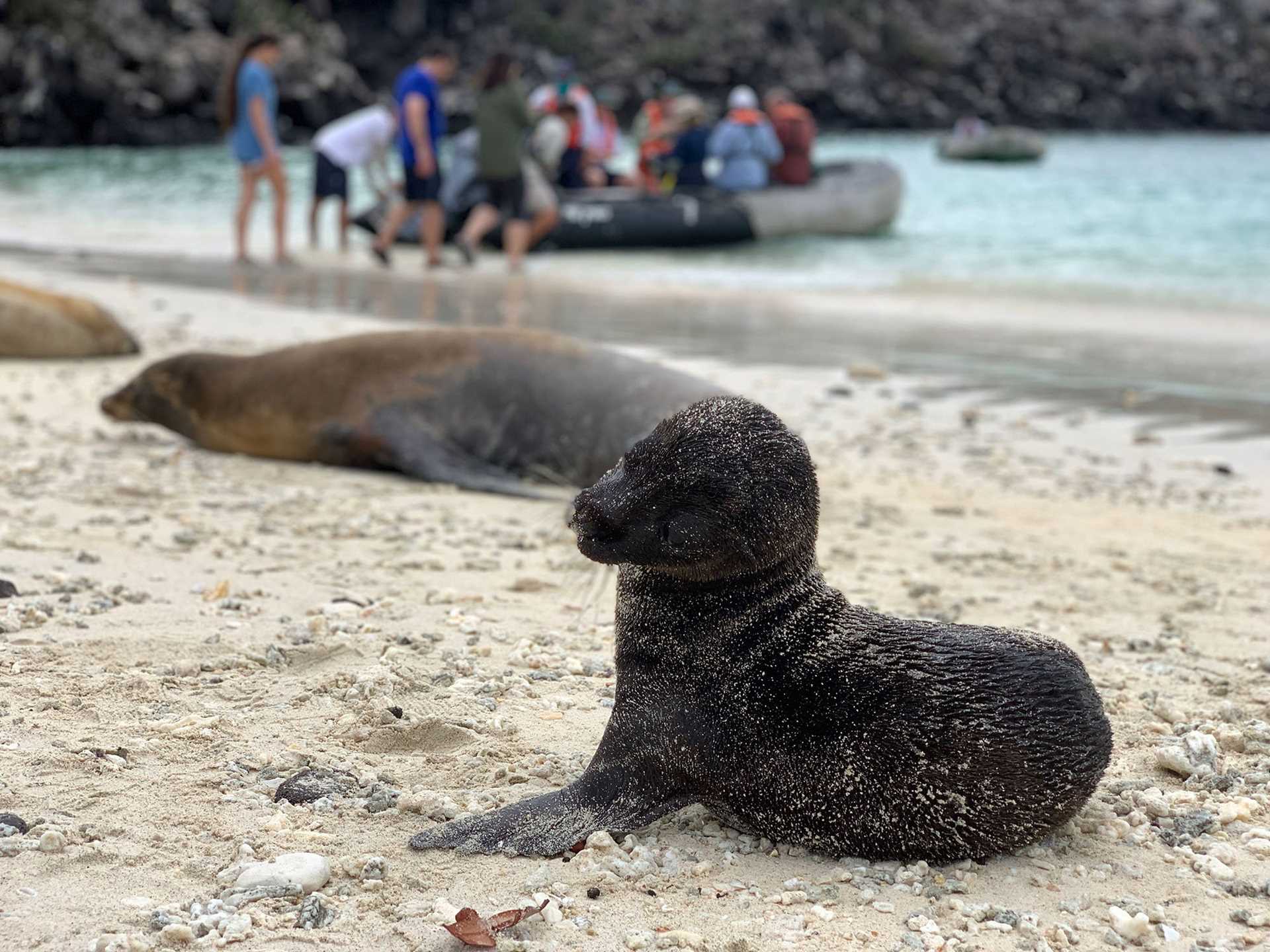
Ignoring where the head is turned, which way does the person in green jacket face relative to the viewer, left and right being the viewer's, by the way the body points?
facing away from the viewer and to the right of the viewer

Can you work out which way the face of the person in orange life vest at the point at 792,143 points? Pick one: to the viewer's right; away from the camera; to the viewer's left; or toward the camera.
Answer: away from the camera

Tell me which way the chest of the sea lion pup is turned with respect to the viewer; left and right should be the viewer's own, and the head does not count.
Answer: facing to the left of the viewer

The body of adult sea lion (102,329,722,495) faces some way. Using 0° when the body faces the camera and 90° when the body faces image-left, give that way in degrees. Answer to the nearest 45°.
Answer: approximately 90°

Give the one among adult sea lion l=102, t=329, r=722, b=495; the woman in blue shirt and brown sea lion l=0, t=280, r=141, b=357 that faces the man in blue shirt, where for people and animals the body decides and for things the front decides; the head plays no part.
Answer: the woman in blue shirt

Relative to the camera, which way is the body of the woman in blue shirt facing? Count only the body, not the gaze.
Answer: to the viewer's right

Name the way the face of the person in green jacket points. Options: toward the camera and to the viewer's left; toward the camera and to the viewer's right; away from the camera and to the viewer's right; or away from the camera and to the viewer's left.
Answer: away from the camera and to the viewer's right

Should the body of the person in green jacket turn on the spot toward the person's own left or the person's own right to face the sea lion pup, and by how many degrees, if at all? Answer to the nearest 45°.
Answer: approximately 135° to the person's own right
